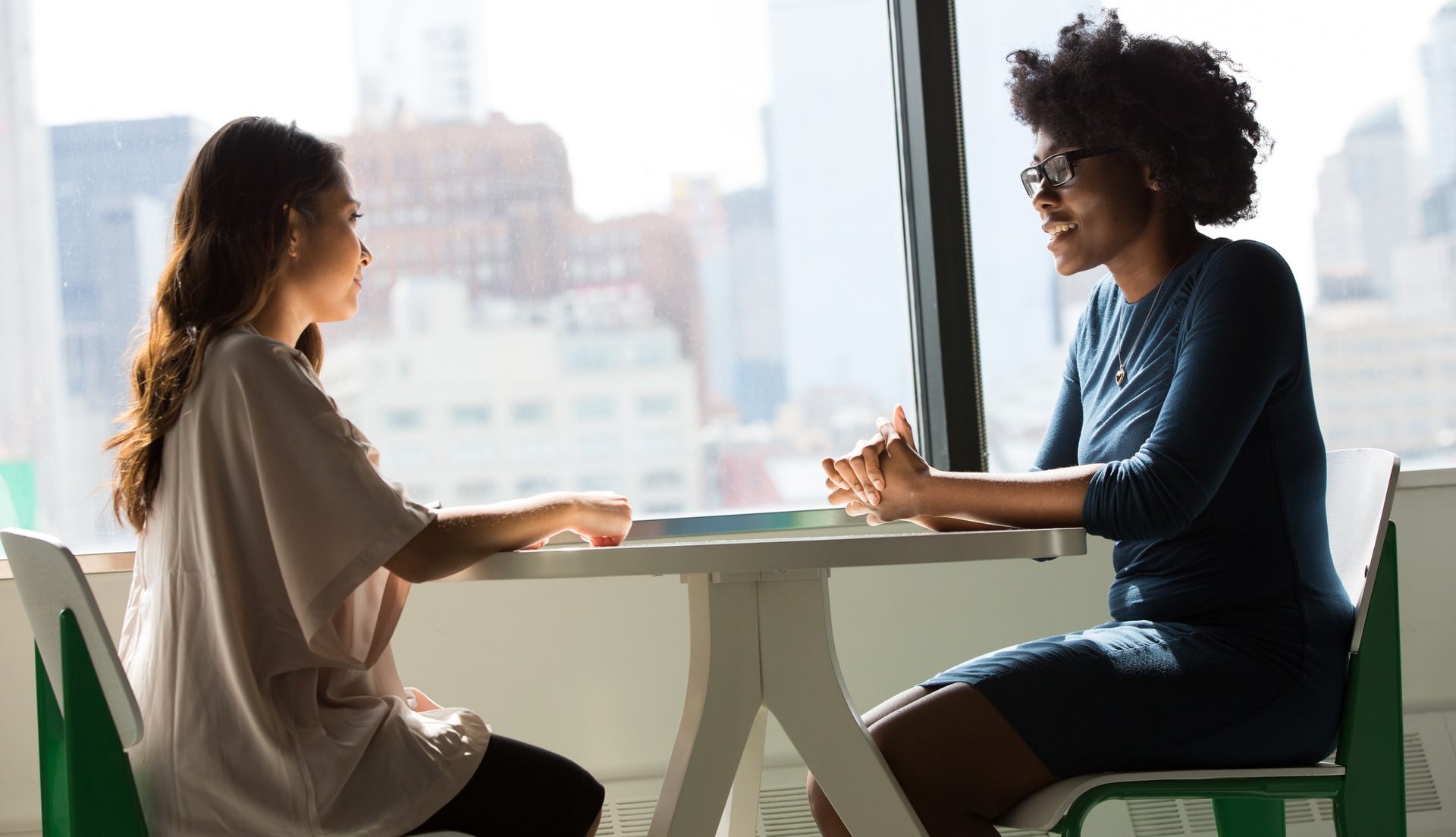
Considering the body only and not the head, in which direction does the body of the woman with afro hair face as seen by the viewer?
to the viewer's left

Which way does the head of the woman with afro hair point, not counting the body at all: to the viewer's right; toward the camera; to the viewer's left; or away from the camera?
to the viewer's left

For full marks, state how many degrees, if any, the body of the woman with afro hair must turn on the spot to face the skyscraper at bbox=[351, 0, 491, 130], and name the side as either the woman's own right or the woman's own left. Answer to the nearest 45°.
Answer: approximately 45° to the woman's own right

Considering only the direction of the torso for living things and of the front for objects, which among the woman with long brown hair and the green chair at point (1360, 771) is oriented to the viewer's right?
the woman with long brown hair

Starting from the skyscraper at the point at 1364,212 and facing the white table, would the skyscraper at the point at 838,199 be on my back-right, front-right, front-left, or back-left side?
front-right

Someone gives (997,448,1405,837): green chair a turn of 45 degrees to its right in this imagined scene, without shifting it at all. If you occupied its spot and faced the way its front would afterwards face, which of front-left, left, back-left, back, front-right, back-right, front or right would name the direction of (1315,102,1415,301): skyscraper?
front-right

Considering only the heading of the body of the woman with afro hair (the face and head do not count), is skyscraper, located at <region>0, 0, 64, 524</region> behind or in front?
in front

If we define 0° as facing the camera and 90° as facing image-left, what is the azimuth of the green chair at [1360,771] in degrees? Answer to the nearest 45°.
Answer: approximately 90°

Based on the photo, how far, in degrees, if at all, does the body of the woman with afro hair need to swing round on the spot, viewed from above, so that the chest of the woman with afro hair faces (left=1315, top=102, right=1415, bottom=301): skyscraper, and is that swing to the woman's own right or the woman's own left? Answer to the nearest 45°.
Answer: approximately 90° to the woman's own right

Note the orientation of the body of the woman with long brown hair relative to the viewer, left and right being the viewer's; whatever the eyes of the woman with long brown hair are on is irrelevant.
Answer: facing to the right of the viewer

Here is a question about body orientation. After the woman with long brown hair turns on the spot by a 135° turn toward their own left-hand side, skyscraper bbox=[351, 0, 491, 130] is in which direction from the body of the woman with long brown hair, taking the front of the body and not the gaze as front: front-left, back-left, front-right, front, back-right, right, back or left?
front-right

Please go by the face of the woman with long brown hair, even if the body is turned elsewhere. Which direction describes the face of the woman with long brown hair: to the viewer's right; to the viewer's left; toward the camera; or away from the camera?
to the viewer's right
